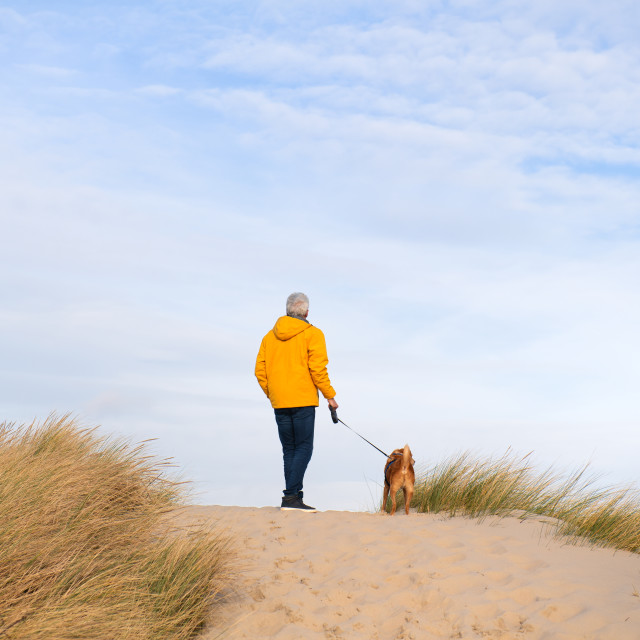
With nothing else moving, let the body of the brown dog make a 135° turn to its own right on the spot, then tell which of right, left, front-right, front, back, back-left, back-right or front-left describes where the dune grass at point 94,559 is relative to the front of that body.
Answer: right

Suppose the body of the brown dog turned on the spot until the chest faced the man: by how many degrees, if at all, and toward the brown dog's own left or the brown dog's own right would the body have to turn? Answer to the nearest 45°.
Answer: approximately 90° to the brown dog's own left

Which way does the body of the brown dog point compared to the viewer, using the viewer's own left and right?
facing away from the viewer
